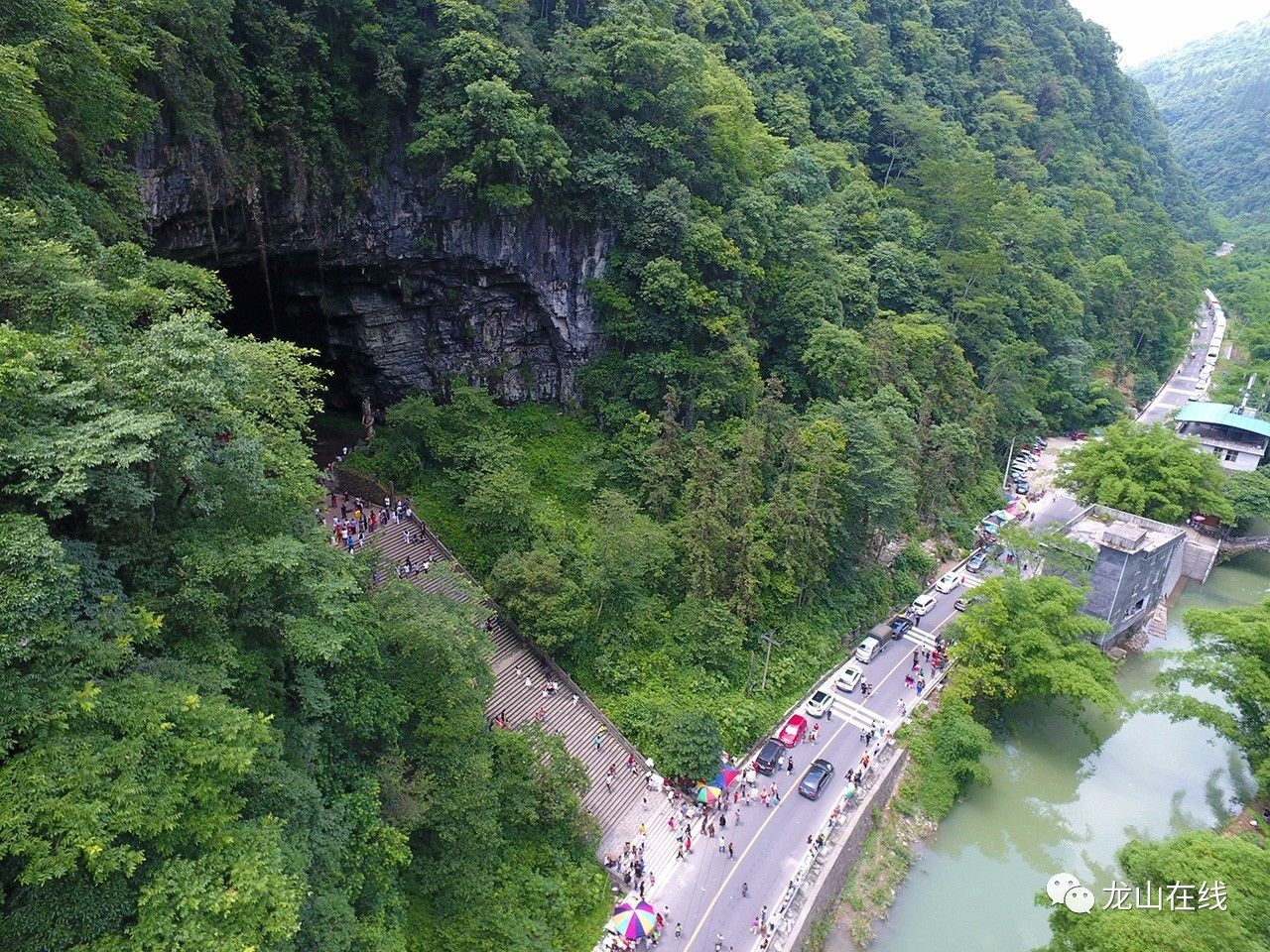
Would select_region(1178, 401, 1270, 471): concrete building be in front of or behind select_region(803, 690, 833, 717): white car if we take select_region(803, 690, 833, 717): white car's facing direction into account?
behind

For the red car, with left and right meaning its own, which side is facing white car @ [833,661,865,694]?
back

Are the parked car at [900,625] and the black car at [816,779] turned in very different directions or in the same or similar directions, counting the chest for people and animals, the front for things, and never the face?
very different directions

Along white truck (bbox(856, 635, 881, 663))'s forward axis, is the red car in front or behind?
in front

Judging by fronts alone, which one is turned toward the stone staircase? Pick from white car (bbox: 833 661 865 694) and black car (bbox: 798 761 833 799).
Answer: the white car

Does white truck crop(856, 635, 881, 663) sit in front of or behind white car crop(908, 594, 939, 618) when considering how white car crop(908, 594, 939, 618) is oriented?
in front

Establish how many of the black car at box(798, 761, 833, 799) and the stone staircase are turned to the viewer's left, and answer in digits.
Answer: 0

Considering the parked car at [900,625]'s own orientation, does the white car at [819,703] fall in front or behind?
in front

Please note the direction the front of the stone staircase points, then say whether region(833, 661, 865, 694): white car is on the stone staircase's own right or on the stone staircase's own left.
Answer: on the stone staircase's own left

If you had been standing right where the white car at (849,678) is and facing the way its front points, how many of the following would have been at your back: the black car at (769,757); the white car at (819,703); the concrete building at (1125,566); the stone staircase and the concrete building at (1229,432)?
2

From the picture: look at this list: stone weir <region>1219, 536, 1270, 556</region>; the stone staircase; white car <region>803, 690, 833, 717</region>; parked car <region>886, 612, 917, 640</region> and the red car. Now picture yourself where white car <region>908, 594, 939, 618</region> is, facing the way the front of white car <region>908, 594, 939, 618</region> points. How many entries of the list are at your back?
1

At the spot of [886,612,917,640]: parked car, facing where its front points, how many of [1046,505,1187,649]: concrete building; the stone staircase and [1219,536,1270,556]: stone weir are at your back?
2

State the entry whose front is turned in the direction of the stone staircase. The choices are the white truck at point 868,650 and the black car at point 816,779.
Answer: the white truck

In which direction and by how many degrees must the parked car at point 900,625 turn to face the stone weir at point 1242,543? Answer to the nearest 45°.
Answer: approximately 180°

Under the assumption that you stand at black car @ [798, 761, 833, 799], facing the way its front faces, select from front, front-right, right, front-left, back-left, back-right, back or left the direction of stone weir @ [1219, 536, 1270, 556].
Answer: front

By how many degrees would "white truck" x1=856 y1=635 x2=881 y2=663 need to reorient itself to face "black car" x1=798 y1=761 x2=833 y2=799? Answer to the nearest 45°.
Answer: approximately 45° to its left

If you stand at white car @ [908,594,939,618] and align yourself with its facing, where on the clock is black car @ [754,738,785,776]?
The black car is roughly at 11 o'clock from the white car.

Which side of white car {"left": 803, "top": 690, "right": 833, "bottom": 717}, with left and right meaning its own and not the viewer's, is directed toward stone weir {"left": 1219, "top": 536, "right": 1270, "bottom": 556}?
back

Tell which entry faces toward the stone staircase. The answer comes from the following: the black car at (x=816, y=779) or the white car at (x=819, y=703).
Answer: the white car

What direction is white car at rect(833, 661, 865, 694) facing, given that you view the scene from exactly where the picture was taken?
facing the viewer and to the left of the viewer
